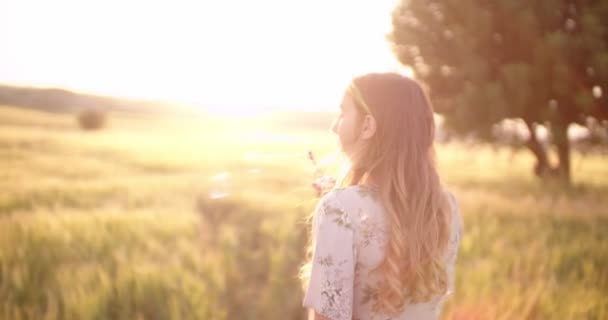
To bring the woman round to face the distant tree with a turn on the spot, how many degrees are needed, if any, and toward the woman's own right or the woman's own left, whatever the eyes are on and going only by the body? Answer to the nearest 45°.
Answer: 0° — they already face it

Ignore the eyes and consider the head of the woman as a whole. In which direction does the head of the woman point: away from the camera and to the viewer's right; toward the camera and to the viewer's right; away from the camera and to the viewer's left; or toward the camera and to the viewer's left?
away from the camera and to the viewer's left

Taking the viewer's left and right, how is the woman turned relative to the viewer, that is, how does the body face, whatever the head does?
facing away from the viewer and to the left of the viewer

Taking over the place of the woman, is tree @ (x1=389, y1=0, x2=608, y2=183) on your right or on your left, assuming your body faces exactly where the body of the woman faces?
on your right

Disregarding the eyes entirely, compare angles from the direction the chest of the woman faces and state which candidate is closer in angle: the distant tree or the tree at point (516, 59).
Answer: the distant tree

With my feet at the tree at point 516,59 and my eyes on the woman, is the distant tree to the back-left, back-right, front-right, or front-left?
back-right
